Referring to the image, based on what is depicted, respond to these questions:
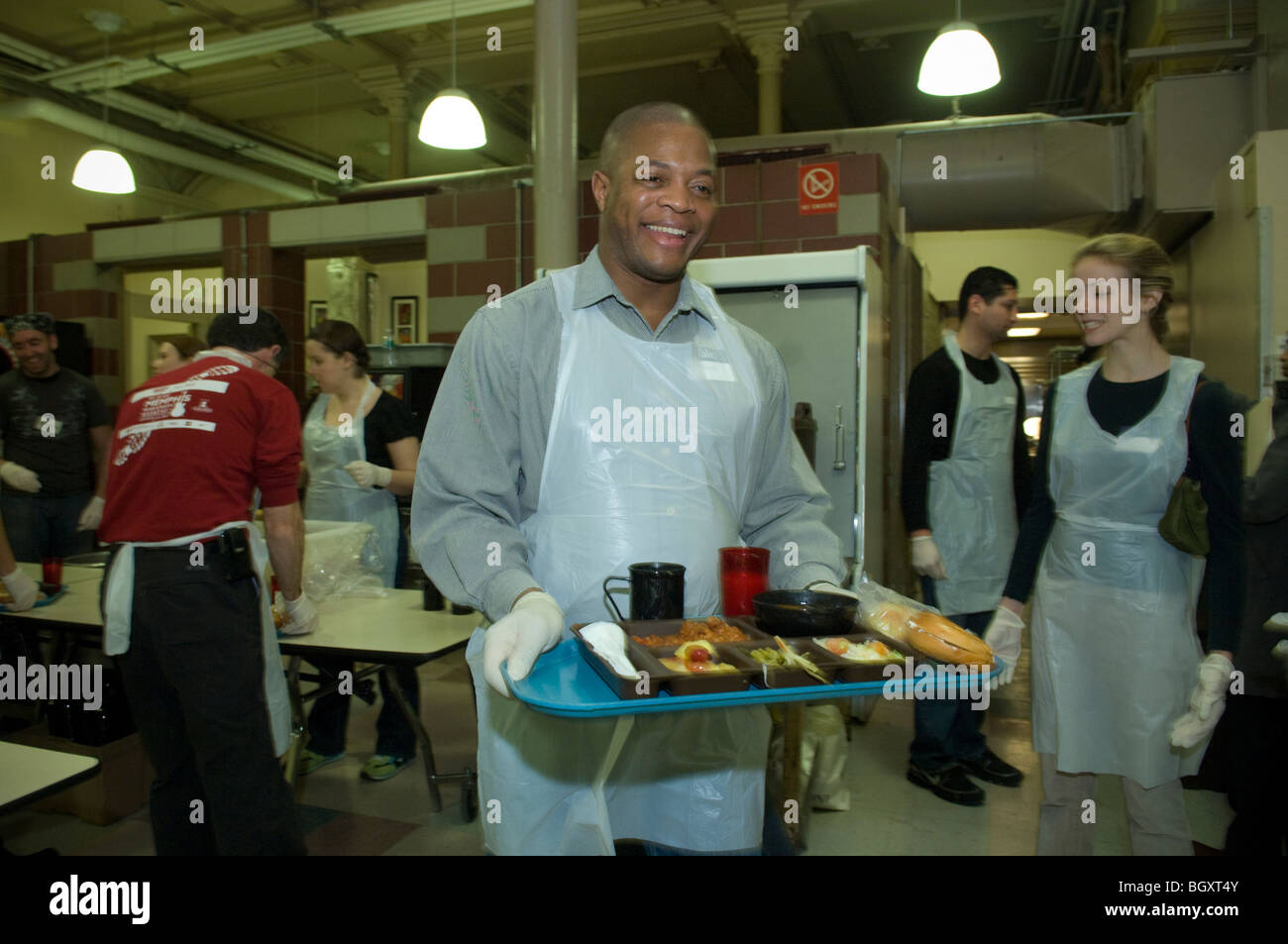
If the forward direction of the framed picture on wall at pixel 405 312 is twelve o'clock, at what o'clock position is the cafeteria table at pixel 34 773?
The cafeteria table is roughly at 12 o'clock from the framed picture on wall.

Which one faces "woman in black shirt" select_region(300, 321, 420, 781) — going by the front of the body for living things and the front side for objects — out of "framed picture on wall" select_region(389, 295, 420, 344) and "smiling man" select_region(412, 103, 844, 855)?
the framed picture on wall

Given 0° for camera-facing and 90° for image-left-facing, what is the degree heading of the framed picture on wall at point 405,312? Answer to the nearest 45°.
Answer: approximately 0°

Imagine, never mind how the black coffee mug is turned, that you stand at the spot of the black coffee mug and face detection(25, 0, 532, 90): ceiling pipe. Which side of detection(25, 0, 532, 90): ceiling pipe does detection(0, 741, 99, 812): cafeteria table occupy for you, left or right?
left

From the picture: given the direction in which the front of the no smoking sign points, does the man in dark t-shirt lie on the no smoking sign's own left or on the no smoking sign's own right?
on the no smoking sign's own right

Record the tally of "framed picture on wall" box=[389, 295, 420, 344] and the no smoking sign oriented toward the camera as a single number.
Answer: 2

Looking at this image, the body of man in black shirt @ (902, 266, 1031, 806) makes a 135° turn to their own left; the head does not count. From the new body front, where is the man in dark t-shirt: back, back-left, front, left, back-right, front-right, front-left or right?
left

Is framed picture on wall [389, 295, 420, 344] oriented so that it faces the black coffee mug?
yes

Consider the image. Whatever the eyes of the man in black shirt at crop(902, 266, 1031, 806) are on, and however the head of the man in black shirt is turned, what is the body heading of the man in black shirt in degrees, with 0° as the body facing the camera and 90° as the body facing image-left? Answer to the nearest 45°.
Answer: approximately 315°
